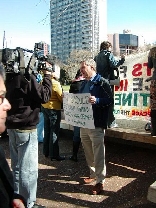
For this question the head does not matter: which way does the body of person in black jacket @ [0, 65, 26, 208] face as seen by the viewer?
to the viewer's right

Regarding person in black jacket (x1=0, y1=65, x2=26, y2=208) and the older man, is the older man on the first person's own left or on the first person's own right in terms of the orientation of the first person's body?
on the first person's own left

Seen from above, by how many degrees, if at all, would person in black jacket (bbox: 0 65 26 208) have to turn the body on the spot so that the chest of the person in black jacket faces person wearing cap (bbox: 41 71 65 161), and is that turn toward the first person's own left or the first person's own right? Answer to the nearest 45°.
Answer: approximately 90° to the first person's own left

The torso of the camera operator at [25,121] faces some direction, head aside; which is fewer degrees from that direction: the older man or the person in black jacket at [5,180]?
the older man

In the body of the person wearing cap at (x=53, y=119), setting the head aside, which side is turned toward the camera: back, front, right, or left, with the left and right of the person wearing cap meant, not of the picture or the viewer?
right

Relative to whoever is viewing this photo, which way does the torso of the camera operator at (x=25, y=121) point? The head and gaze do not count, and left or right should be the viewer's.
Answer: facing away from the viewer and to the right of the viewer

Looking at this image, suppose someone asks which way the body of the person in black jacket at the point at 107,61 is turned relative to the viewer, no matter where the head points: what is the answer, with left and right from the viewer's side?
facing away from the viewer and to the right of the viewer

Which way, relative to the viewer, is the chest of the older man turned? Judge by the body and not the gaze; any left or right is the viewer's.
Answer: facing the viewer and to the left of the viewer

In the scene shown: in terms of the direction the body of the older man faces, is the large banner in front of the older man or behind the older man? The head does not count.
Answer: behind
